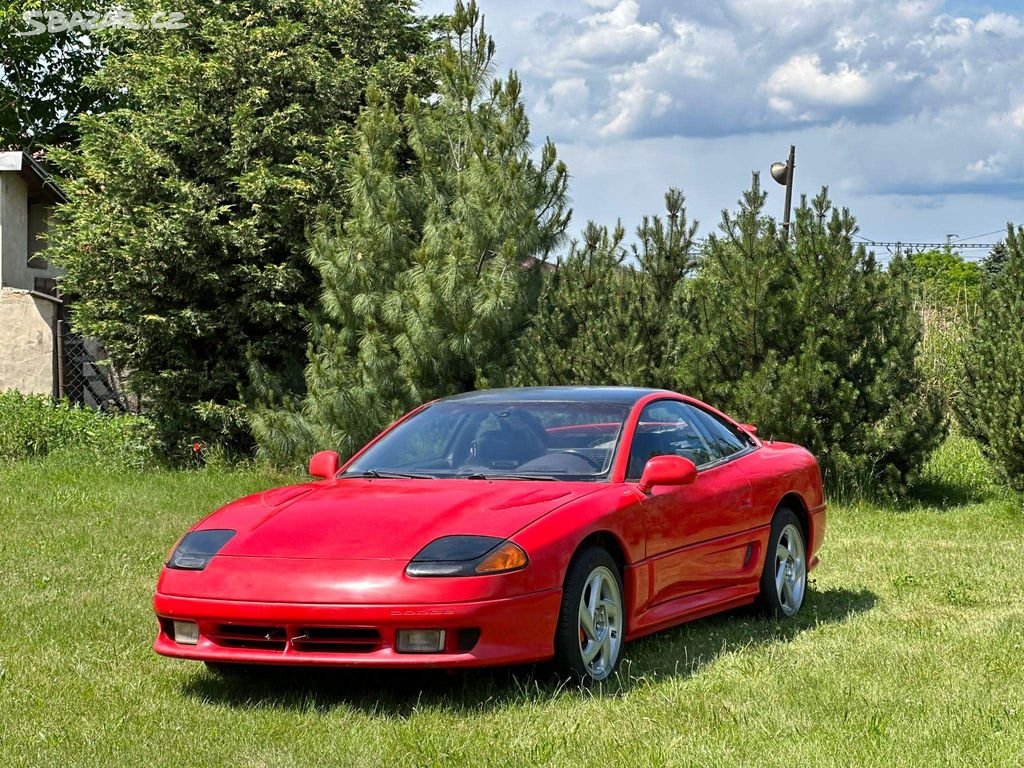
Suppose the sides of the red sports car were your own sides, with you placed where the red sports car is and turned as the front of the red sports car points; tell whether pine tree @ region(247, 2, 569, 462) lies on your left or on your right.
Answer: on your right

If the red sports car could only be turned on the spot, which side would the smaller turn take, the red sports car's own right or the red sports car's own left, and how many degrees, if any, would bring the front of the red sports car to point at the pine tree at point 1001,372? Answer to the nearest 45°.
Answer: approximately 180°

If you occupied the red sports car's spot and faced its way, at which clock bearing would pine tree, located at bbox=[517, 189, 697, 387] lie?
The pine tree is roughly at 5 o'clock from the red sports car.

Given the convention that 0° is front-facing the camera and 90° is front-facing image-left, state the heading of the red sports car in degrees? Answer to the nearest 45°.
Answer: approximately 45°

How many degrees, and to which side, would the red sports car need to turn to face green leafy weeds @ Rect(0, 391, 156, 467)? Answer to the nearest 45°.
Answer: approximately 90° to its right

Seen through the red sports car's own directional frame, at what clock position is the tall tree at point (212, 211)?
The tall tree is roughly at 4 o'clock from the red sports car.

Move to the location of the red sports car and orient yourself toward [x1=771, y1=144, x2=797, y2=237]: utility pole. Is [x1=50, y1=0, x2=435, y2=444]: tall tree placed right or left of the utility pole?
left

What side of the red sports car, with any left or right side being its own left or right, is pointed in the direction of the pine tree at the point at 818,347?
back

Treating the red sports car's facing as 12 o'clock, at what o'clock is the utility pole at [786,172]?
The utility pole is roughly at 5 o'clock from the red sports car.
